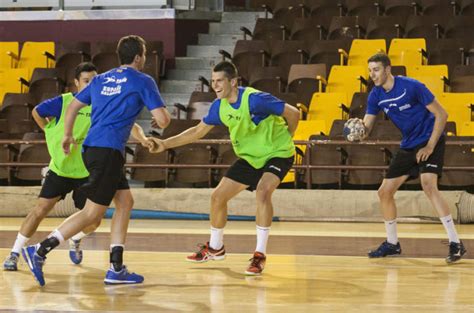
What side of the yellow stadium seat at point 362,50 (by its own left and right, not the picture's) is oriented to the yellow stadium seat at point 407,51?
left

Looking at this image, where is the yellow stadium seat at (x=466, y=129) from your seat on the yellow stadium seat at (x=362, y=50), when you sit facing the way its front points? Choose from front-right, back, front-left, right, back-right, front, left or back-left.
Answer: front-left

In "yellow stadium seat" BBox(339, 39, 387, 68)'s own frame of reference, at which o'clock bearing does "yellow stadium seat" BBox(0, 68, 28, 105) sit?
"yellow stadium seat" BBox(0, 68, 28, 105) is roughly at 3 o'clock from "yellow stadium seat" BBox(339, 39, 387, 68).

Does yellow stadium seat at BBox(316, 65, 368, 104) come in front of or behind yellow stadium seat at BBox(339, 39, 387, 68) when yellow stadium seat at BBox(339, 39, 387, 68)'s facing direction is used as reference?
in front

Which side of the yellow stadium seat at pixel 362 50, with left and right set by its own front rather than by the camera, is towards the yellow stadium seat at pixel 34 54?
right

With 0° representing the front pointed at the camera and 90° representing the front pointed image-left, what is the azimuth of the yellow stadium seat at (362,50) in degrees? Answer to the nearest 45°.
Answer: approximately 0°

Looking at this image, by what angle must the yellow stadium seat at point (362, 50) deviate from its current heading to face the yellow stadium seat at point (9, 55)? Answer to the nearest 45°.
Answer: approximately 90° to its right
